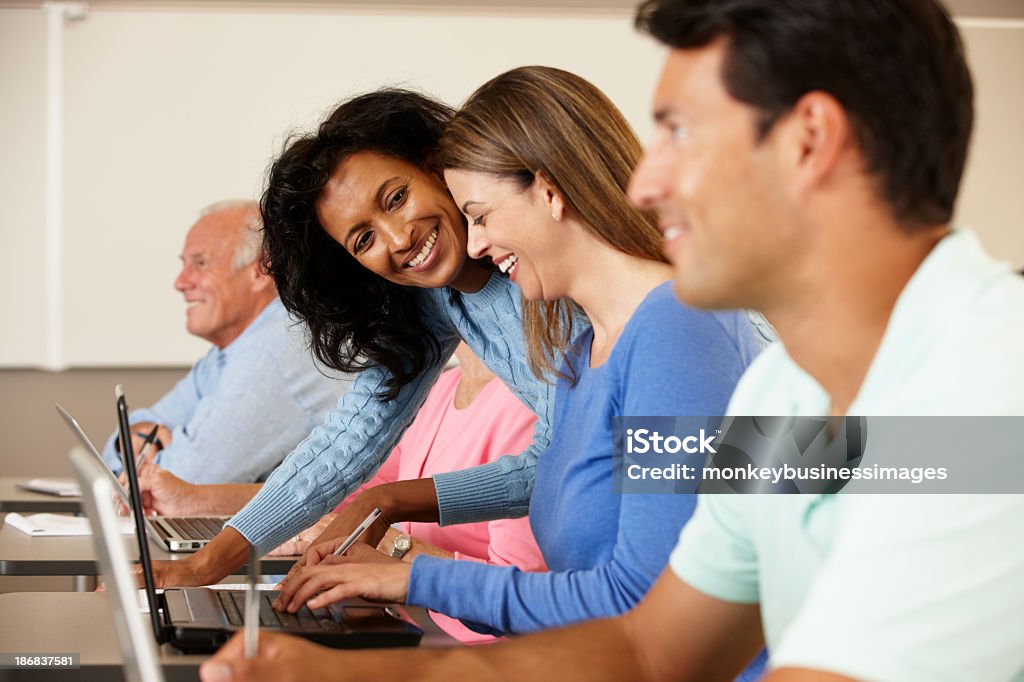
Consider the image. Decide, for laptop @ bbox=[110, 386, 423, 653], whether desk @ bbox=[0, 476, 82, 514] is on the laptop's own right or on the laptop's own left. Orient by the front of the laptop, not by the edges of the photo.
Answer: on the laptop's own left

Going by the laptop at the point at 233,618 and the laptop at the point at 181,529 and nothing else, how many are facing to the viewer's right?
2

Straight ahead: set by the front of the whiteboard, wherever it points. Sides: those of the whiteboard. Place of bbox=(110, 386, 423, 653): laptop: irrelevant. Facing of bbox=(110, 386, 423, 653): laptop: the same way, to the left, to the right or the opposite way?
to the left

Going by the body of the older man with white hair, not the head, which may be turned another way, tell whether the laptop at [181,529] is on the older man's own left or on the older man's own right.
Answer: on the older man's own left

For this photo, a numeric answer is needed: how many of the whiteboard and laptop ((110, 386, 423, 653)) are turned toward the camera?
1

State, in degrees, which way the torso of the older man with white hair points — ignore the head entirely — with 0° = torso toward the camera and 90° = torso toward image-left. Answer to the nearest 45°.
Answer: approximately 90°

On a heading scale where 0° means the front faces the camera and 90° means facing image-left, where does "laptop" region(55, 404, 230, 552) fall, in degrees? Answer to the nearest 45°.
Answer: approximately 270°

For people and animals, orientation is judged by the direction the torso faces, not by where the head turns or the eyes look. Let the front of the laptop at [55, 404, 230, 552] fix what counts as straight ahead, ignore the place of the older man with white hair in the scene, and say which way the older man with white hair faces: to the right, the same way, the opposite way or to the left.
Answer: the opposite way
